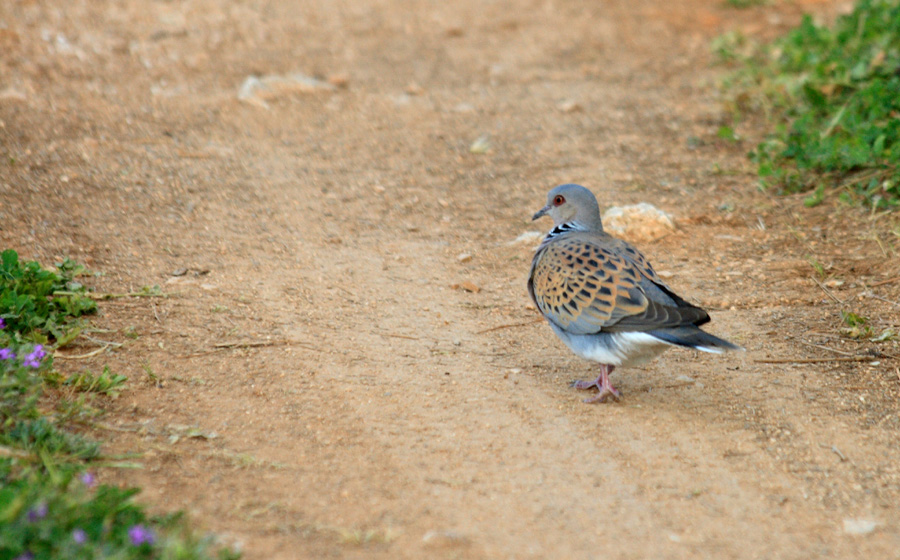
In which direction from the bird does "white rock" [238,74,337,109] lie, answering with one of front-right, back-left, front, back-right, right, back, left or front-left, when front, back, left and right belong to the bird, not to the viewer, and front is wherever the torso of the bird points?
front-right

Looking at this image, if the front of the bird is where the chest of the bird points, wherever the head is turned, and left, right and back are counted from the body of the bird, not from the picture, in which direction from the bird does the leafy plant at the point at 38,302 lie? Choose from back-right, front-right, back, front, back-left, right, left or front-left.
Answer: front

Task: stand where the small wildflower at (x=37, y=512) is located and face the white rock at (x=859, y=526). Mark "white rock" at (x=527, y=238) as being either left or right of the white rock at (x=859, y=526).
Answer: left

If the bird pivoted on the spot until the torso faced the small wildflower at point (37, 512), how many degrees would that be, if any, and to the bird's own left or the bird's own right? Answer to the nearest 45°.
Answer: approximately 45° to the bird's own left

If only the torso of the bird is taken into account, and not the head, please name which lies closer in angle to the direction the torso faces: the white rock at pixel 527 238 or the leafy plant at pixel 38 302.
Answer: the leafy plant

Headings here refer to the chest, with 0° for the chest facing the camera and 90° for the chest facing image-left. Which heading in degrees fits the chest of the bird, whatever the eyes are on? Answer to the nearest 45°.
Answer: approximately 90°

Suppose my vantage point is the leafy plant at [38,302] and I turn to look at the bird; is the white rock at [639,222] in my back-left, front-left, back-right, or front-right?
front-left

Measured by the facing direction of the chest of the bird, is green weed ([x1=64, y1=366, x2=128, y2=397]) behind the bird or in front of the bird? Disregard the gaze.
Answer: in front

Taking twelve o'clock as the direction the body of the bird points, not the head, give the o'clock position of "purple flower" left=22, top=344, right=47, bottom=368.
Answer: The purple flower is roughly at 11 o'clock from the bird.

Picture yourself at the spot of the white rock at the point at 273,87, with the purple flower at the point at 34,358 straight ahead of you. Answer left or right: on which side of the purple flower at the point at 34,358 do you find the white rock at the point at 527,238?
left

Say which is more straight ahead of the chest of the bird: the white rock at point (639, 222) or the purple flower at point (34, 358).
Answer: the purple flower

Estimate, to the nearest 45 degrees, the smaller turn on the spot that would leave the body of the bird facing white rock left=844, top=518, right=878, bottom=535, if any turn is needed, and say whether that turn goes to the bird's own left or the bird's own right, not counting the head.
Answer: approximately 135° to the bird's own left

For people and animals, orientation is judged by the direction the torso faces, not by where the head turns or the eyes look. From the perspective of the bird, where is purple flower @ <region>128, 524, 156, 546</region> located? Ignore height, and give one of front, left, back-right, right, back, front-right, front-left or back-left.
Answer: front-left
